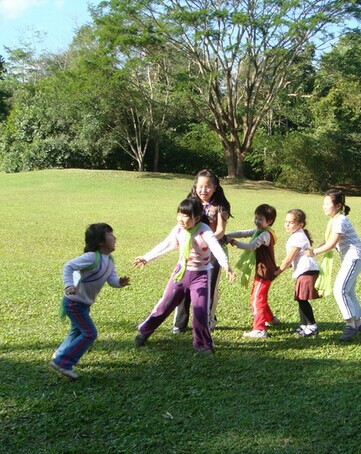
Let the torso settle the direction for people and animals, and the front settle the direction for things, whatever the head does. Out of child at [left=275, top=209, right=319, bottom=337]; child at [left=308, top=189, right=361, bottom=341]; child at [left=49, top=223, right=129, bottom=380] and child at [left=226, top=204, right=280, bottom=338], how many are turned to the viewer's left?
3

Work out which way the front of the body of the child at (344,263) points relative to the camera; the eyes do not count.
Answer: to the viewer's left

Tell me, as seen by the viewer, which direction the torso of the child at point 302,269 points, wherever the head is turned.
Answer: to the viewer's left

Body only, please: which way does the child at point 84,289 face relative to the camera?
to the viewer's right

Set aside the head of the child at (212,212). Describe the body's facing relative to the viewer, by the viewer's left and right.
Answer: facing the viewer and to the left of the viewer

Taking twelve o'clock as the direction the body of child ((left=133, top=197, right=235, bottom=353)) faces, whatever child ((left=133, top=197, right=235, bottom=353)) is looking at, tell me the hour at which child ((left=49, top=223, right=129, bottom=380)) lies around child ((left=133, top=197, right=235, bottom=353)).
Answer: child ((left=49, top=223, right=129, bottom=380)) is roughly at 12 o'clock from child ((left=133, top=197, right=235, bottom=353)).

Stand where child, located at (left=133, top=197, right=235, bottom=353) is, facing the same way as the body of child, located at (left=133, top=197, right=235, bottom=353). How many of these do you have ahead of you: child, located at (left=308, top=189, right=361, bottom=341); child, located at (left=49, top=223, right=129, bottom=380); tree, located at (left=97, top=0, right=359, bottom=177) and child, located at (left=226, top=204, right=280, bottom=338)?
1

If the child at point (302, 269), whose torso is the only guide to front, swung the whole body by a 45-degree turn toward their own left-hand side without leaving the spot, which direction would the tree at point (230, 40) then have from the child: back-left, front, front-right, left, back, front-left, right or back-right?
back-right

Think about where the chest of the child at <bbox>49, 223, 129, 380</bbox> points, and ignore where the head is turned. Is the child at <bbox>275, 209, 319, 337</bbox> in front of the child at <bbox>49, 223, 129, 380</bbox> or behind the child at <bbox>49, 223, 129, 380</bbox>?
in front

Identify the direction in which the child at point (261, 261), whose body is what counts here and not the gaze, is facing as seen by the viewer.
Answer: to the viewer's left

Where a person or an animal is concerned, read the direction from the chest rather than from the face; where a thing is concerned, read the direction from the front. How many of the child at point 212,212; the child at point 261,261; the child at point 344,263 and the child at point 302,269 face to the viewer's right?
0

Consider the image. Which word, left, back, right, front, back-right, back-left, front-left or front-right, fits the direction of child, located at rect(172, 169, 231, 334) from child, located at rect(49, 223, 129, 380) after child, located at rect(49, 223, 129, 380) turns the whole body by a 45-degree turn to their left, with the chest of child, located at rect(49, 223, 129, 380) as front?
front

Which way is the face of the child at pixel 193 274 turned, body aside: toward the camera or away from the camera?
toward the camera

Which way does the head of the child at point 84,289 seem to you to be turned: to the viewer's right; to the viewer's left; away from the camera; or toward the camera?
to the viewer's right
